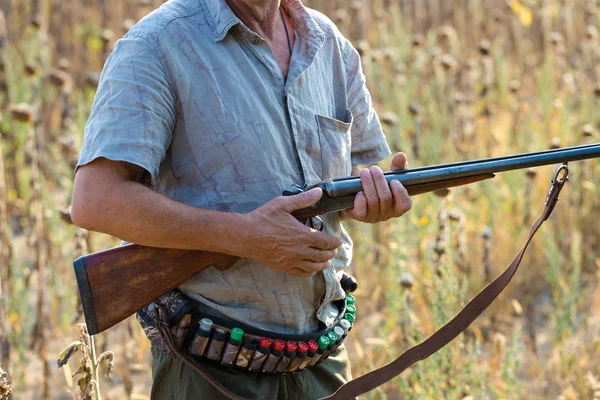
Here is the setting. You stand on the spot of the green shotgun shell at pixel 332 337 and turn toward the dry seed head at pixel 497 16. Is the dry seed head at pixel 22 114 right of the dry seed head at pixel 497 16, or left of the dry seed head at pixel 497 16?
left

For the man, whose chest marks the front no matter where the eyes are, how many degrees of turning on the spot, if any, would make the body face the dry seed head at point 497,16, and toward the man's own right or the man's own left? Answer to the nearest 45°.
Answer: approximately 135° to the man's own left

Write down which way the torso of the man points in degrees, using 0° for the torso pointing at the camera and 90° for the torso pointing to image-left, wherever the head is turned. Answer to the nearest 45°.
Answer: approximately 315°

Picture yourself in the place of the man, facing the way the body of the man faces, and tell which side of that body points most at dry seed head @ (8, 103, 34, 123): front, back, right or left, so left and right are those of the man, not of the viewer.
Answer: back

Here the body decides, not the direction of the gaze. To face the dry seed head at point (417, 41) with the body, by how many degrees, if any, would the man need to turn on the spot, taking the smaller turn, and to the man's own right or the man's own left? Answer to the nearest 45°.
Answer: approximately 135° to the man's own left

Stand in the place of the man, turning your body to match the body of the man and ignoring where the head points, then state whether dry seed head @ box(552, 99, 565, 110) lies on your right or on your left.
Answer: on your left
